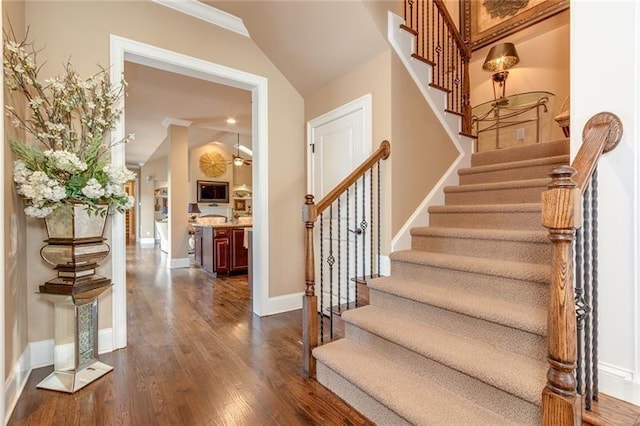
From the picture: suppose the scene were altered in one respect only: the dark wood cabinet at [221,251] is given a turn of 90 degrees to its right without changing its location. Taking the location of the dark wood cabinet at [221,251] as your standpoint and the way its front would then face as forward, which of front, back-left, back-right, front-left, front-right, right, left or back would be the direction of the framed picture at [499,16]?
back-left

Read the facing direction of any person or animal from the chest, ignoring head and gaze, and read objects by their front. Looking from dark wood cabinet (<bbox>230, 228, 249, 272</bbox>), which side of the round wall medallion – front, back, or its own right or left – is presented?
front

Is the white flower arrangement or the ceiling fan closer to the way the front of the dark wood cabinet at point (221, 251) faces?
the white flower arrangement

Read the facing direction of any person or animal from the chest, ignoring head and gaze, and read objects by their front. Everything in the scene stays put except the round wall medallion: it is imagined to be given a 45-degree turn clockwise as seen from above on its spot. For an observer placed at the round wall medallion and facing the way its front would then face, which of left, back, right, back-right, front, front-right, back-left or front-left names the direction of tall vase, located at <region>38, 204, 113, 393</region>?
front-left

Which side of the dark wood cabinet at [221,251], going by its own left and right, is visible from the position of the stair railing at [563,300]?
front

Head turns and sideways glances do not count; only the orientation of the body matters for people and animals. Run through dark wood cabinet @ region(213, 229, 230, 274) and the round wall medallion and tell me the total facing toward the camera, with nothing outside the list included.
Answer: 2

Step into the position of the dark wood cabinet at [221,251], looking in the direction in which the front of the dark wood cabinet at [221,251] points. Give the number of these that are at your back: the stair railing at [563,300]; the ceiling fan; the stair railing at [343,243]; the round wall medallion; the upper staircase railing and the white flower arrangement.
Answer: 2

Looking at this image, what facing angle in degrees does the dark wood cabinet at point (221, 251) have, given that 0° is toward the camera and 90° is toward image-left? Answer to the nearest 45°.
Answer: approximately 0°

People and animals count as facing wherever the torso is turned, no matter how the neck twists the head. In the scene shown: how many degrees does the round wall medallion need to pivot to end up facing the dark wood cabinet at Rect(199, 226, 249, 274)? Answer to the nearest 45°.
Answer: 0° — it already faces it

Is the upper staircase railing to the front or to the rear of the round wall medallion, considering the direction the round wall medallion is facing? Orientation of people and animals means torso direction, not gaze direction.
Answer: to the front

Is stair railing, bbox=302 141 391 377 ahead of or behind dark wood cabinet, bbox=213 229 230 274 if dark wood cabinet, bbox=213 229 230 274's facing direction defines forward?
ahead

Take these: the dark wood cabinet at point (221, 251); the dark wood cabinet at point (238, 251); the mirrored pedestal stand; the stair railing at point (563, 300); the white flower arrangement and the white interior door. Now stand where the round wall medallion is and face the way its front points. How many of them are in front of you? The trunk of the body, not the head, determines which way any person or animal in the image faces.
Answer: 6

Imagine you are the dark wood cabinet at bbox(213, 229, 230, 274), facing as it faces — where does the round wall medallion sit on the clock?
The round wall medallion is roughly at 6 o'clock from the dark wood cabinet.
